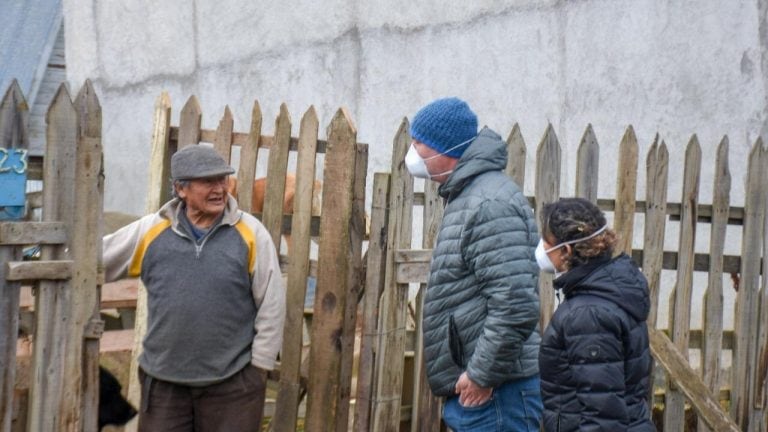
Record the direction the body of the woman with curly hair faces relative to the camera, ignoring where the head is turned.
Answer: to the viewer's left

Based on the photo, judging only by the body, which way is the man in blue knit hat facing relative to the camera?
to the viewer's left

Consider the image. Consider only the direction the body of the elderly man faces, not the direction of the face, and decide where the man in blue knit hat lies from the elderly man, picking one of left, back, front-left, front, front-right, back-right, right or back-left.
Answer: front-left

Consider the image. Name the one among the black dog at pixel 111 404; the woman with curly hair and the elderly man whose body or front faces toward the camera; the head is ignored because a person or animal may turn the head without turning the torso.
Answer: the elderly man

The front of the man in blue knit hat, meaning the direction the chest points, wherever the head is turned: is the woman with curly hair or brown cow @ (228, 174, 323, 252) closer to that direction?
the brown cow

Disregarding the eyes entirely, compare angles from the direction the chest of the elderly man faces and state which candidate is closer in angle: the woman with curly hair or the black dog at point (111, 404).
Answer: the woman with curly hair

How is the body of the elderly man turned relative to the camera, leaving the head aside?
toward the camera

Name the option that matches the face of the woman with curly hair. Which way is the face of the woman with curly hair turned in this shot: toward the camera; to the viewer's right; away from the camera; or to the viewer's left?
to the viewer's left

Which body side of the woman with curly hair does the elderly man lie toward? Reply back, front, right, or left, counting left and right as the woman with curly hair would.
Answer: front
